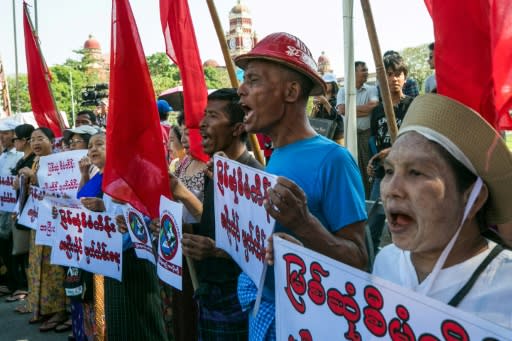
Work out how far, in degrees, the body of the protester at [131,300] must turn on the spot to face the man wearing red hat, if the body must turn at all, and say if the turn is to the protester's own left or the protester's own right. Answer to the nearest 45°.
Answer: approximately 45° to the protester's own left

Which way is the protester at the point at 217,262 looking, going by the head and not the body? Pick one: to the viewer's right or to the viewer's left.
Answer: to the viewer's left

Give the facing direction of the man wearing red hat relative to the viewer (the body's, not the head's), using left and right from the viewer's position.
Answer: facing to the left of the viewer

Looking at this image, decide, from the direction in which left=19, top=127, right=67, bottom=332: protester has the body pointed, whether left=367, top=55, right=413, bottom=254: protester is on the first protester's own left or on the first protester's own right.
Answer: on the first protester's own left
